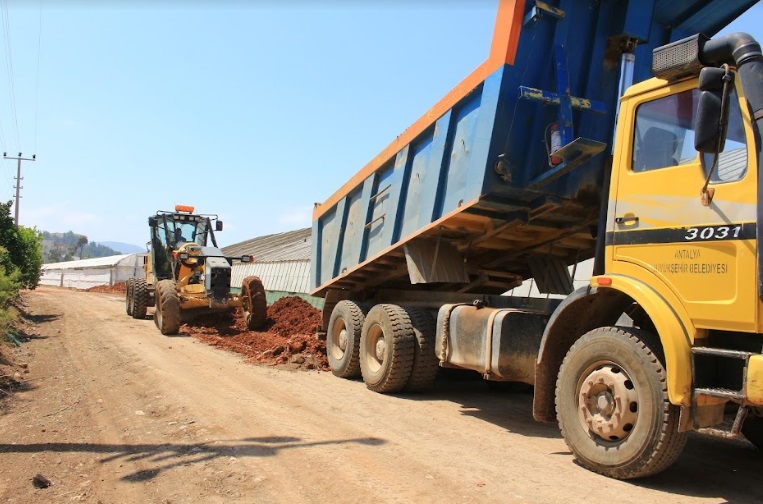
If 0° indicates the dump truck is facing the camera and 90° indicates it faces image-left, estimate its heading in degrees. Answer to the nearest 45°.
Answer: approximately 315°

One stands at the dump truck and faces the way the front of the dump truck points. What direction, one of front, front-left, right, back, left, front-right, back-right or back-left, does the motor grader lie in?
back

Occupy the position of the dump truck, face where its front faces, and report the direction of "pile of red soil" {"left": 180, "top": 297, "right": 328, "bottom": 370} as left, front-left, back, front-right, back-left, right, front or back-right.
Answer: back
